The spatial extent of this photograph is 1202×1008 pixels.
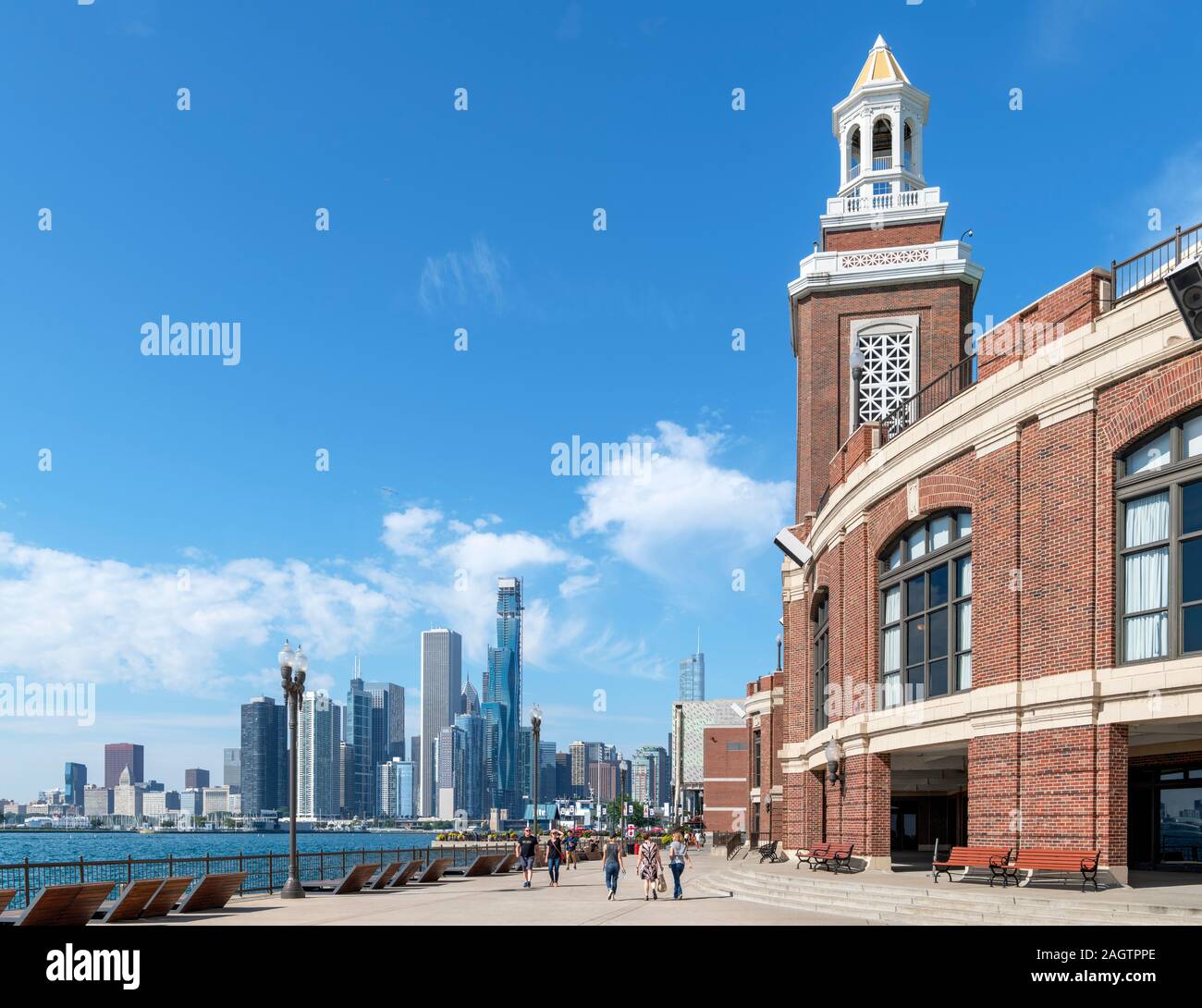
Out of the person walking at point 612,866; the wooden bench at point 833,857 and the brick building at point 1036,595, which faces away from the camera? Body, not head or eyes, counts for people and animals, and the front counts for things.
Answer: the person walking

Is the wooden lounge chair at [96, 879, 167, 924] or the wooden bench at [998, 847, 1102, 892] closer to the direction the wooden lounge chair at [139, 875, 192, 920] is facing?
the wooden lounge chair

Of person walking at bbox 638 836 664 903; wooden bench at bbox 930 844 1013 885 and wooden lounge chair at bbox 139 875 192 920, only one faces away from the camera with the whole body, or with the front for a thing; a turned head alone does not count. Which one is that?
the person walking

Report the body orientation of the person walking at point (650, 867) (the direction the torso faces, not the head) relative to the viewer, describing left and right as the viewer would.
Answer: facing away from the viewer

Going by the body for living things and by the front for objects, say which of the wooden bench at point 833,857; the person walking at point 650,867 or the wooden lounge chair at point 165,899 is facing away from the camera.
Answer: the person walking

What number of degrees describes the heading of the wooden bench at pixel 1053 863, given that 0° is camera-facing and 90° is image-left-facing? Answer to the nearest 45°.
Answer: approximately 45°

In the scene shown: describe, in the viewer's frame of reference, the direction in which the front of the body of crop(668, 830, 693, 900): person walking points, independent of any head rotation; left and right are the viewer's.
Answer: facing away from the viewer

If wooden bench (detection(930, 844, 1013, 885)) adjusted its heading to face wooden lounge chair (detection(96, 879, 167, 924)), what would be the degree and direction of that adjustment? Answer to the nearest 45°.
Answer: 0° — it already faces it
